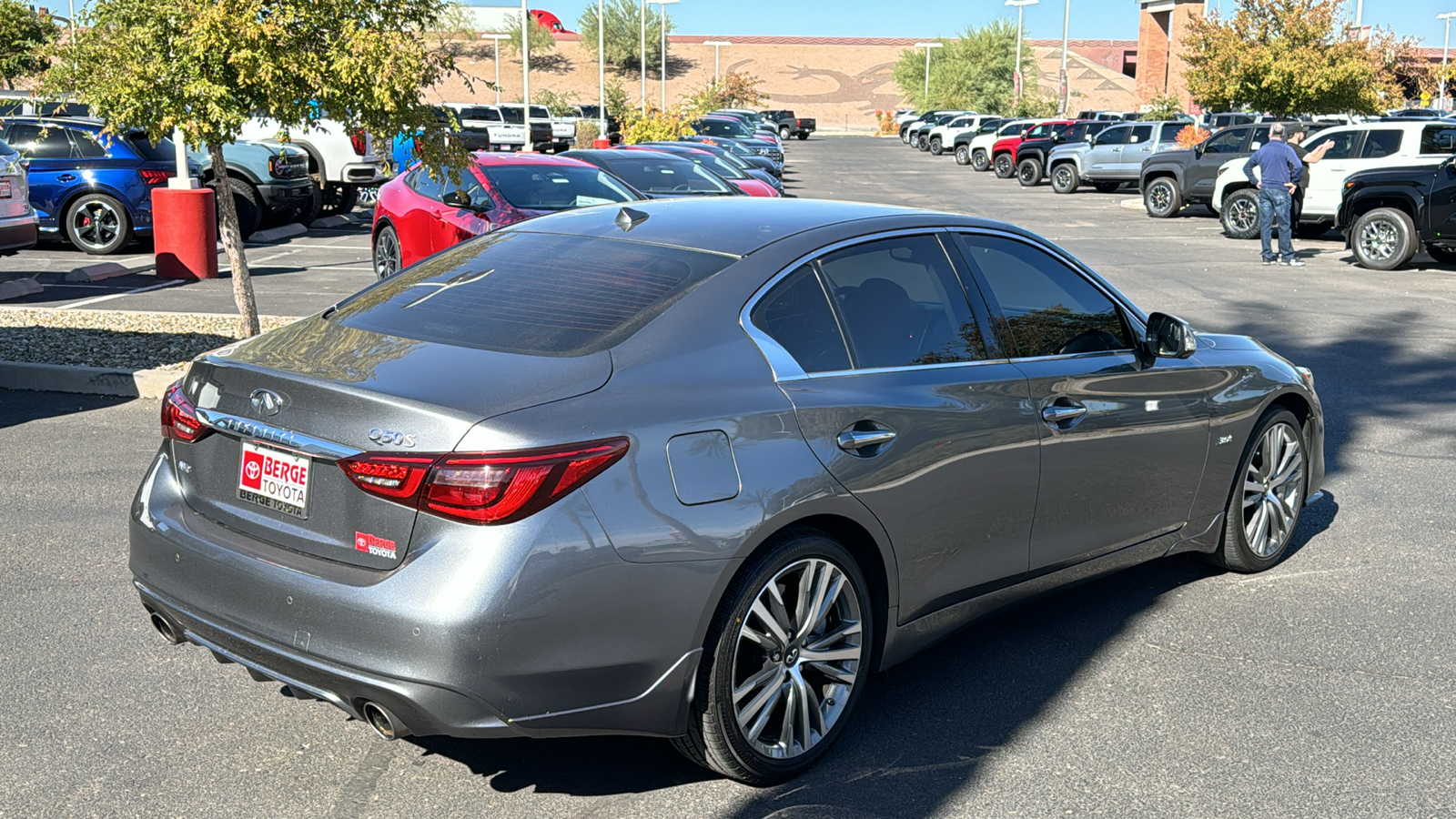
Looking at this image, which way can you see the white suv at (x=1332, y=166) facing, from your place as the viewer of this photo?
facing to the left of the viewer

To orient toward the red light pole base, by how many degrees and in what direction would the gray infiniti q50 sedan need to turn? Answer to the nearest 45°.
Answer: approximately 90° to its left

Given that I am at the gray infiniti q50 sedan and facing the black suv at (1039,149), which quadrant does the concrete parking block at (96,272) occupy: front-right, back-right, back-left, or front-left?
front-left

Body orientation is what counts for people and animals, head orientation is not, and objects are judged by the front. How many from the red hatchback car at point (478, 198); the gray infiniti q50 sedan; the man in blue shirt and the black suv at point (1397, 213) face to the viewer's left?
1

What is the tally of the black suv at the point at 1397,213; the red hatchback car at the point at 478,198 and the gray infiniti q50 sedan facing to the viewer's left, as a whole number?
1

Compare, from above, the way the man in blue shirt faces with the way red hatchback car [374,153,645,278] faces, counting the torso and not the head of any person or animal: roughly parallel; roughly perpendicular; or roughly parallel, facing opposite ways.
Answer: roughly perpendicular

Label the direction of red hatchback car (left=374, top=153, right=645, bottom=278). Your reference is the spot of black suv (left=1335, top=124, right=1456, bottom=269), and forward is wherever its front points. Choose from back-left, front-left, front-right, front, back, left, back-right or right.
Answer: front-left

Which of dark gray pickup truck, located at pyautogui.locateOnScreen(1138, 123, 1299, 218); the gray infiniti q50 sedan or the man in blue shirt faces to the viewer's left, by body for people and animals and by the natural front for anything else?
the dark gray pickup truck

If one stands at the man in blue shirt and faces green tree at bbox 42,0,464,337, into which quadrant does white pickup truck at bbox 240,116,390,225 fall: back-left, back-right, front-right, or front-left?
front-right

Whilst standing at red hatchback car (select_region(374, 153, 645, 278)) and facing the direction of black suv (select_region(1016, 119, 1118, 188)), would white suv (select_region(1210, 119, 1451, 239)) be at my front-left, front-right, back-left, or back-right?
front-right

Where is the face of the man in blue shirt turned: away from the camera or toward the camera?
away from the camera

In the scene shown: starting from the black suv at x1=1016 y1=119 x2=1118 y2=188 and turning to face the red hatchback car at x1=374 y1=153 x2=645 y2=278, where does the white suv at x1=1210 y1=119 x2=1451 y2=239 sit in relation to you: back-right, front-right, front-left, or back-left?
front-left

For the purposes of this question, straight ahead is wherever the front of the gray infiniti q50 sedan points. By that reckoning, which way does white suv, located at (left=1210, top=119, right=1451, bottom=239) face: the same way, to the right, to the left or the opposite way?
to the left

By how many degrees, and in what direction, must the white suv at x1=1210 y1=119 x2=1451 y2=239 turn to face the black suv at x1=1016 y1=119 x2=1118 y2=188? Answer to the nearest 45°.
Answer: approximately 45° to its right

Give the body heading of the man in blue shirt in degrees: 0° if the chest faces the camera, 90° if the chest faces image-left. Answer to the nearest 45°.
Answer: approximately 180°

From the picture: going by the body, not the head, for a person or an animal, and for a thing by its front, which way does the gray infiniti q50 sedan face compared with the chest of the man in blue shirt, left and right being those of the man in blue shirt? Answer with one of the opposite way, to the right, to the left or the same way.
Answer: the same way
